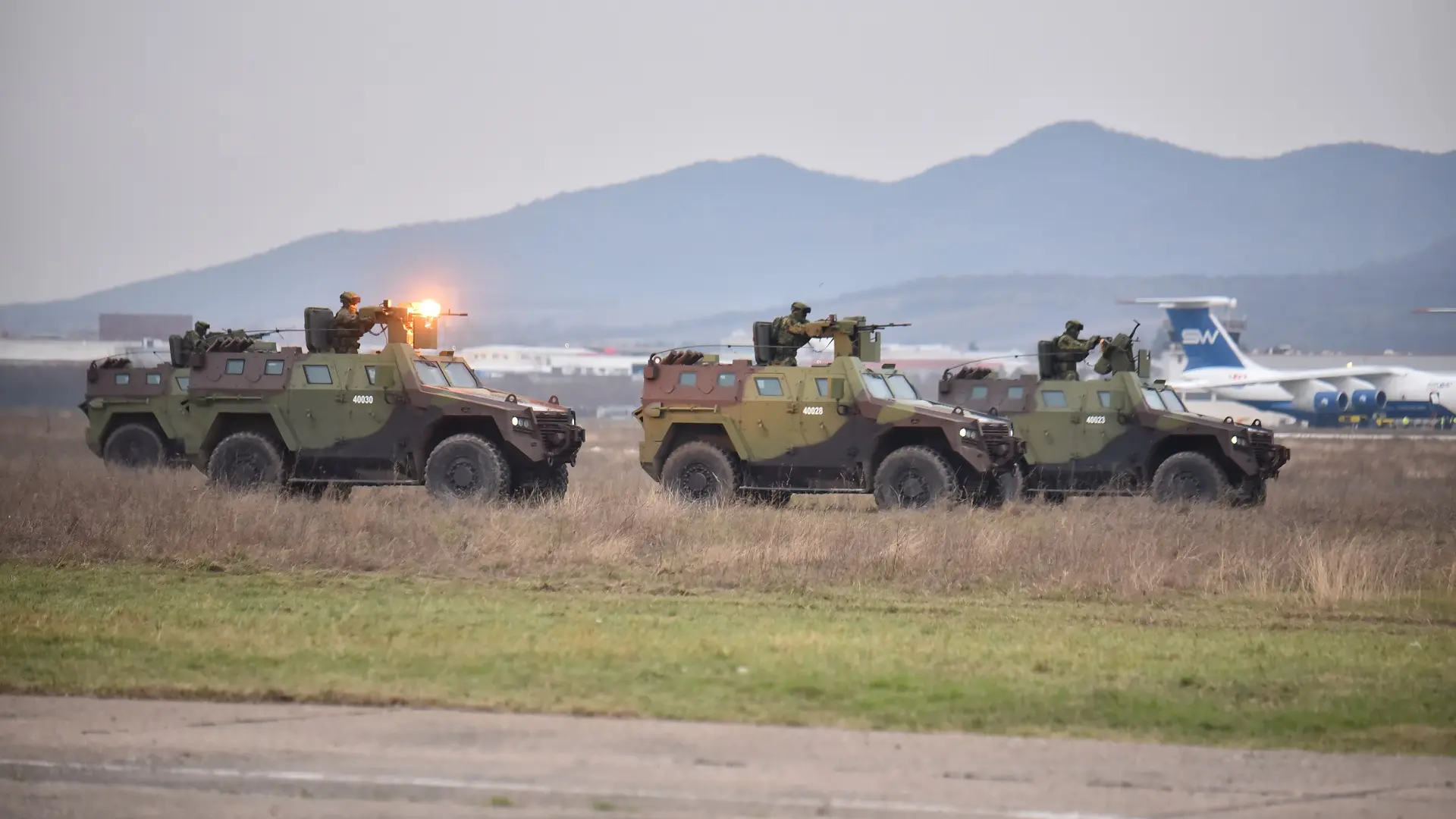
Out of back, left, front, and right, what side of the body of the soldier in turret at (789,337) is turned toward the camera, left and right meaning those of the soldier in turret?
right

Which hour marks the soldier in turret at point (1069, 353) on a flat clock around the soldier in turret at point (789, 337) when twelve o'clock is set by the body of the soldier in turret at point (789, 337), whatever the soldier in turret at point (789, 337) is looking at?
the soldier in turret at point (1069, 353) is roughly at 11 o'clock from the soldier in turret at point (789, 337).

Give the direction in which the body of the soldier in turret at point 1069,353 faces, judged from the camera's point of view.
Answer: to the viewer's right

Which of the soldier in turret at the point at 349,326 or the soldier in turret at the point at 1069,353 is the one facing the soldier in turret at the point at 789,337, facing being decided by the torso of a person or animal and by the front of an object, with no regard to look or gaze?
the soldier in turret at the point at 349,326

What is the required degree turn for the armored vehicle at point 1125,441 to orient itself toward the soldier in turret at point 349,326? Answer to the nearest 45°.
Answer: approximately 135° to its right

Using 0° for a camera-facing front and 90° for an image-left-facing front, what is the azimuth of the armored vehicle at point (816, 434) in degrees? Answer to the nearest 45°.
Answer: approximately 315°

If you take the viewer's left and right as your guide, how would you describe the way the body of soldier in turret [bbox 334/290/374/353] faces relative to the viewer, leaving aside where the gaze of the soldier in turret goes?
facing to the right of the viewer

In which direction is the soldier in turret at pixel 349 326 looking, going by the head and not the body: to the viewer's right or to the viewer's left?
to the viewer's right

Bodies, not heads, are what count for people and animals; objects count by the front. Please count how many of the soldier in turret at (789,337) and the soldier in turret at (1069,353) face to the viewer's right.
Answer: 2

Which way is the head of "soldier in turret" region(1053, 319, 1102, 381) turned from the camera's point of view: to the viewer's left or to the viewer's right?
to the viewer's right

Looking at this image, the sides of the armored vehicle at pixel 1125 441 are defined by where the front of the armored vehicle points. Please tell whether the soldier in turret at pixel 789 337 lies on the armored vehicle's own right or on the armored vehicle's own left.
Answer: on the armored vehicle's own right

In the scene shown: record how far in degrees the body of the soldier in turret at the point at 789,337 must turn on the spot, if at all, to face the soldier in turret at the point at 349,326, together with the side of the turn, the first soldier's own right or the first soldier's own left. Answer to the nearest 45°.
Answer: approximately 180°

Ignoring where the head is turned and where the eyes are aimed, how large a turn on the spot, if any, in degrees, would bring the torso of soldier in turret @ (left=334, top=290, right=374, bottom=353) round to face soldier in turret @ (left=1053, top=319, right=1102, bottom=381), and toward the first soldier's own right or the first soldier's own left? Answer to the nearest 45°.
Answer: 0° — they already face them
